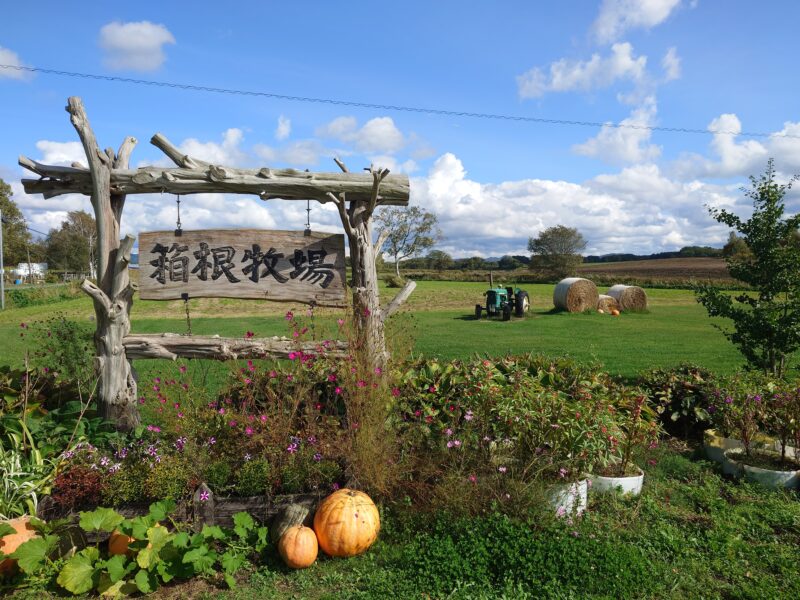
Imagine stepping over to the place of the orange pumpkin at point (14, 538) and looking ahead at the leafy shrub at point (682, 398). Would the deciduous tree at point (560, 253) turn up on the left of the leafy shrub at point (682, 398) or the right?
left

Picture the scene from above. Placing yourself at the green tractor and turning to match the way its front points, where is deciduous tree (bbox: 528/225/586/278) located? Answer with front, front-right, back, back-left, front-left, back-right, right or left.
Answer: back-right

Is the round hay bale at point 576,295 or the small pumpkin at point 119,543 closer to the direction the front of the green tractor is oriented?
the small pumpkin

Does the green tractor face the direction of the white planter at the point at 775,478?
no

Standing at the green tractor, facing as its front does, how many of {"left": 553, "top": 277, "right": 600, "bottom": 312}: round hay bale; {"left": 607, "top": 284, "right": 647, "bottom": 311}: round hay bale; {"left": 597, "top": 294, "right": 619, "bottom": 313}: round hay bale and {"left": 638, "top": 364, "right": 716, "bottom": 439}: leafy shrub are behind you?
3

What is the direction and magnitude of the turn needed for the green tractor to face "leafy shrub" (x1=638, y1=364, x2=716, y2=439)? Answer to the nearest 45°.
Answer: approximately 45° to its left

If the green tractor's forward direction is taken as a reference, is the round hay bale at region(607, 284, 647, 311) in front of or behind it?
behind

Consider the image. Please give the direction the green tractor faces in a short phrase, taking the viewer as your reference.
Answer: facing the viewer and to the left of the viewer

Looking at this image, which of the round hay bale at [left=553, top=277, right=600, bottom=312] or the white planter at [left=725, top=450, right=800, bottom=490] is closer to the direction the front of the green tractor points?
the white planter

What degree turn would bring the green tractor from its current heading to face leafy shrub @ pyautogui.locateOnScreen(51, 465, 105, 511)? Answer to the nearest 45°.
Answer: approximately 45° to its left

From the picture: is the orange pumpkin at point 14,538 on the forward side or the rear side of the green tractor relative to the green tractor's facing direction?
on the forward side

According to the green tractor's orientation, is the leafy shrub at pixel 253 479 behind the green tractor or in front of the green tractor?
in front

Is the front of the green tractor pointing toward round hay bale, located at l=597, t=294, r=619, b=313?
no
